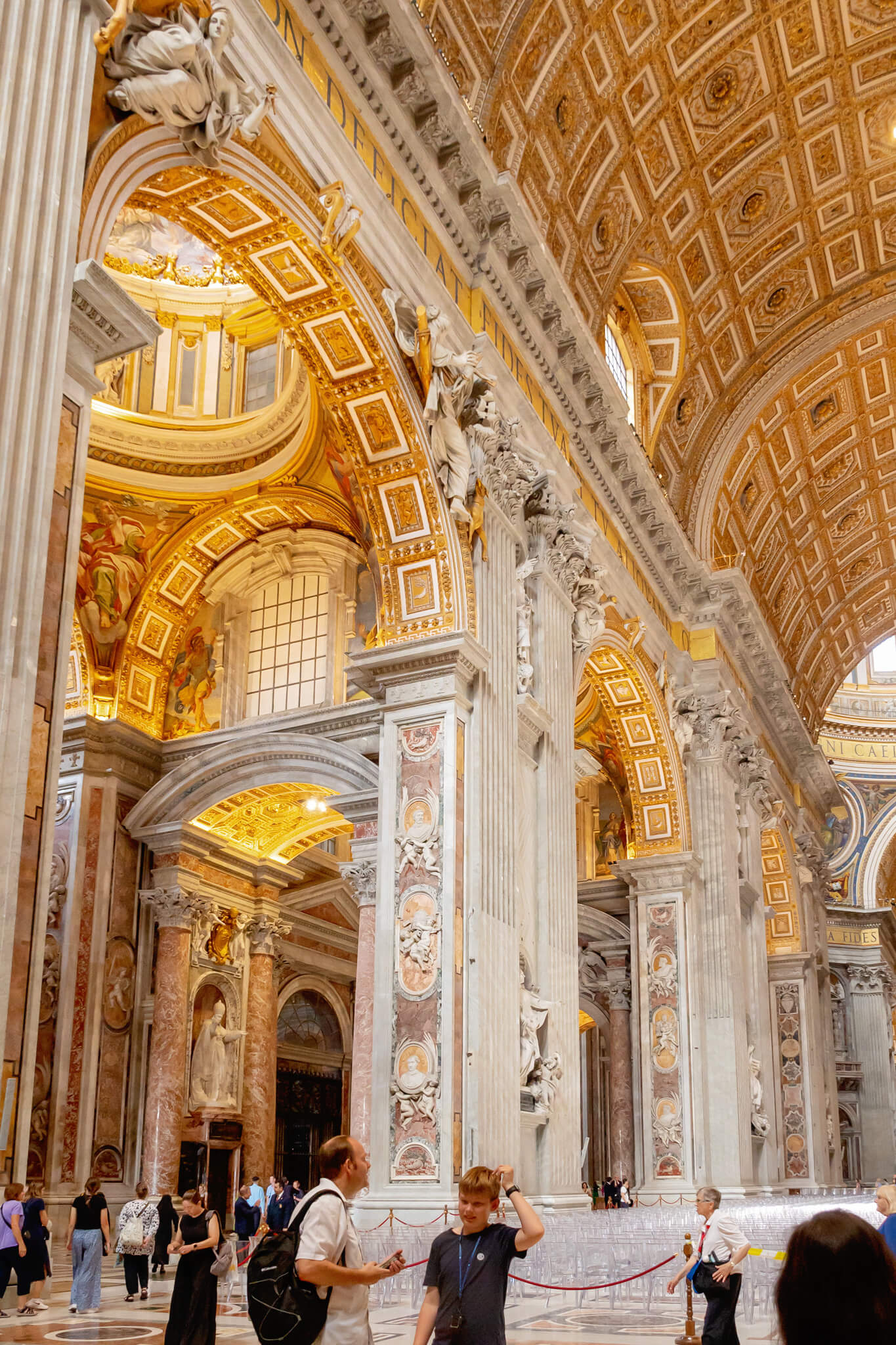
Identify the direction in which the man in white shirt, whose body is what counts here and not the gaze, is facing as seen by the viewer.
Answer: to the viewer's right

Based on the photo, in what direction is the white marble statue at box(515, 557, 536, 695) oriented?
to the viewer's right

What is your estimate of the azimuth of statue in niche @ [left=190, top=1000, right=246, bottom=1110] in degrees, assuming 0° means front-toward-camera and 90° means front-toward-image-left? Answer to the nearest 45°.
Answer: approximately 315°

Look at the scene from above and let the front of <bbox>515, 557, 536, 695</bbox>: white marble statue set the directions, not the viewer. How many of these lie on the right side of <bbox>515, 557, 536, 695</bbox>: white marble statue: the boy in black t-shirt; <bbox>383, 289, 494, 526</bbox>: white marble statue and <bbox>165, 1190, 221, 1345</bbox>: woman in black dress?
3

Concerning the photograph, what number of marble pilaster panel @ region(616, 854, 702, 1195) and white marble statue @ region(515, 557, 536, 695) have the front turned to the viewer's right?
1

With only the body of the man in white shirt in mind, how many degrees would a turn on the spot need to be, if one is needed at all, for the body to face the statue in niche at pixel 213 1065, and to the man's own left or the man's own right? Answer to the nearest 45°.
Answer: approximately 90° to the man's own left

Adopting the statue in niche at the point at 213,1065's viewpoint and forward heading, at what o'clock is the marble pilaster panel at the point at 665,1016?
The marble pilaster panel is roughly at 10 o'clock from the statue in niche.

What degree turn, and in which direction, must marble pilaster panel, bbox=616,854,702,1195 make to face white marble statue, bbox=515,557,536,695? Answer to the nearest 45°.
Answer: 0° — it already faces it
